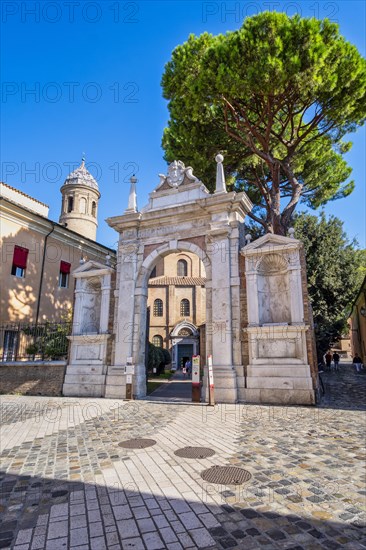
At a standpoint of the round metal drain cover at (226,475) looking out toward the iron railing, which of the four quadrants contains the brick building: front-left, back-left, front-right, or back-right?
front-right

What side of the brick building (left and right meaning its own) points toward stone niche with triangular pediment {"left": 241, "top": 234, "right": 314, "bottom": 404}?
front

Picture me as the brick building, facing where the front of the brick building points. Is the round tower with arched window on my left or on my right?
on my right

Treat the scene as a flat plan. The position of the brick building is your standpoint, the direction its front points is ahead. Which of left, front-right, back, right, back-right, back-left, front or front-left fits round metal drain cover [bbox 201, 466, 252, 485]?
front

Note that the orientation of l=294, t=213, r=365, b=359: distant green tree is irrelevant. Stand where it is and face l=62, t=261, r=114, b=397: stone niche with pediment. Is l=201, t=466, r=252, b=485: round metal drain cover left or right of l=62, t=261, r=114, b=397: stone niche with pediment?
left

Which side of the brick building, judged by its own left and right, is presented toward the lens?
front

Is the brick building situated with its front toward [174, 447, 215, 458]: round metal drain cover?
yes

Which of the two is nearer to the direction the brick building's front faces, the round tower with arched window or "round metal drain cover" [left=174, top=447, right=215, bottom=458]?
the round metal drain cover

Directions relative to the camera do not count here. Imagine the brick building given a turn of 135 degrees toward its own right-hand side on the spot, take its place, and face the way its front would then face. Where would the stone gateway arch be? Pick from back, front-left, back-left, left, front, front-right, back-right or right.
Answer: back-left

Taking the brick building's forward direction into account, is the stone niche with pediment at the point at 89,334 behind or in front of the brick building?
in front

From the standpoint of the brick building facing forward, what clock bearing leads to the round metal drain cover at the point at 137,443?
The round metal drain cover is roughly at 12 o'clock from the brick building.

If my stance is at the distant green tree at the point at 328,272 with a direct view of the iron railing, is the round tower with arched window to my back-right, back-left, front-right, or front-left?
front-right

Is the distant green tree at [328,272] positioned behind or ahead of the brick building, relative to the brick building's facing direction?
ahead
